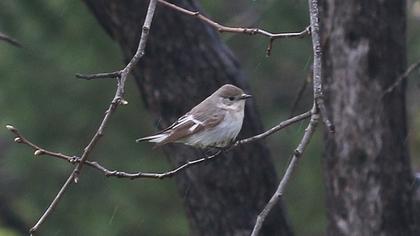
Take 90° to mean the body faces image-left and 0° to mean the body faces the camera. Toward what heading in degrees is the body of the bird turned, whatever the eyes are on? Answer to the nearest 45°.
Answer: approximately 270°

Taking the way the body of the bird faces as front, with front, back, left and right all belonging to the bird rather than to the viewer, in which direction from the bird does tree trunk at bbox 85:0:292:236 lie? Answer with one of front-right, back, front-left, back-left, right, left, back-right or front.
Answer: left

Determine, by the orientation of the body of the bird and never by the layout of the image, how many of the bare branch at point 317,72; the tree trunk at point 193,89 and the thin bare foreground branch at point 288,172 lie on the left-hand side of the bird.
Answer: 1

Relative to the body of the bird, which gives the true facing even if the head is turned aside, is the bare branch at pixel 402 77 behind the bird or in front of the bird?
in front

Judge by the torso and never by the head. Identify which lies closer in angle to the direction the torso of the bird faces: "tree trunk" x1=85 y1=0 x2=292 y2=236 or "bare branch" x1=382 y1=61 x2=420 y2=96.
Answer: the bare branch
